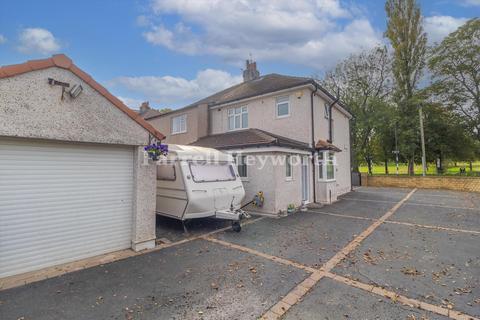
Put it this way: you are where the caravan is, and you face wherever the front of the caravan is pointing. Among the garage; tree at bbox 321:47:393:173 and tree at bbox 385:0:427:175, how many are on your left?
2

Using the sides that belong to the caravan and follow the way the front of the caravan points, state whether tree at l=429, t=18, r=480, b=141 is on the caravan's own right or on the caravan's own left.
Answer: on the caravan's own left

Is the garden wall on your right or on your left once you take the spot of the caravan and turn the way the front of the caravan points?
on your left

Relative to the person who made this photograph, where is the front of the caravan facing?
facing the viewer and to the right of the viewer

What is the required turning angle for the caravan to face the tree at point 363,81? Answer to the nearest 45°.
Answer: approximately 90° to its left

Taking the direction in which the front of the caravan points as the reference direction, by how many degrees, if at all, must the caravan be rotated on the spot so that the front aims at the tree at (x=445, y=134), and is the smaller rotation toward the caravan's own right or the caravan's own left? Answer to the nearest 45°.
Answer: approximately 90° to the caravan's own left

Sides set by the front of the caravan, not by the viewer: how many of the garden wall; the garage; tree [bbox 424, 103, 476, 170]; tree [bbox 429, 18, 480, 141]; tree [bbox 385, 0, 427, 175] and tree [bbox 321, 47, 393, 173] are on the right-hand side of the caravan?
1

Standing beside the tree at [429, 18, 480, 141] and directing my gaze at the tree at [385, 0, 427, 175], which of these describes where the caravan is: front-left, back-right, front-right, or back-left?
front-left

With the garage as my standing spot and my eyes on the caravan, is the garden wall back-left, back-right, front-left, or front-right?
front-right

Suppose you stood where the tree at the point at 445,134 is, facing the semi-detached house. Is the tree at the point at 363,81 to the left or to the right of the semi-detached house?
right

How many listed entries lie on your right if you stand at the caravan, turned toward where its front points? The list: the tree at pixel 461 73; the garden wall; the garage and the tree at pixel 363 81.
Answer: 1

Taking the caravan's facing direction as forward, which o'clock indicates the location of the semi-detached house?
The semi-detached house is roughly at 9 o'clock from the caravan.

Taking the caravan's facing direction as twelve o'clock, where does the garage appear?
The garage is roughly at 3 o'clock from the caravan.
